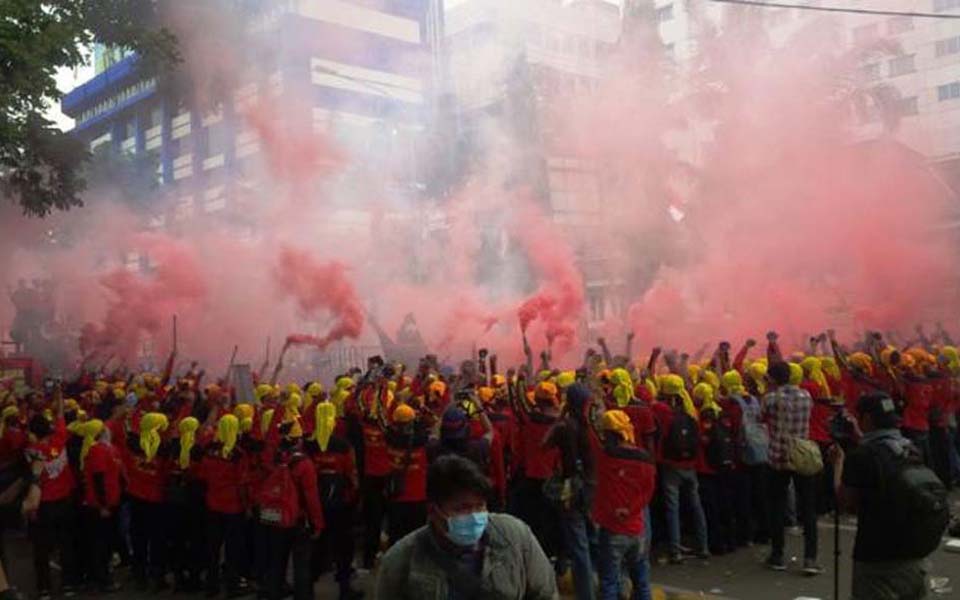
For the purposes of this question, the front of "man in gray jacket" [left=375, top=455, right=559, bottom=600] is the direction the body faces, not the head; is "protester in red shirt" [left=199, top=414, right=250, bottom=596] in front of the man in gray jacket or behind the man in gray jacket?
behind

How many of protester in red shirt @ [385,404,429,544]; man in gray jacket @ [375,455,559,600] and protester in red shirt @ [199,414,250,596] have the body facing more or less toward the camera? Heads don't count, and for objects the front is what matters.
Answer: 1

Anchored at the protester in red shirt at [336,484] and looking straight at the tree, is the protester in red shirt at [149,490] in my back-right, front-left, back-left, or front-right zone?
front-left

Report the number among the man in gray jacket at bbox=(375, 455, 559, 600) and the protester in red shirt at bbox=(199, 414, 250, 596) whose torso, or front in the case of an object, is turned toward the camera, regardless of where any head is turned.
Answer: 1

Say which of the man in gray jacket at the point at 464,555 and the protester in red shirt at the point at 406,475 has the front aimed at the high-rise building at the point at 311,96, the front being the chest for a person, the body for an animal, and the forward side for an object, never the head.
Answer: the protester in red shirt

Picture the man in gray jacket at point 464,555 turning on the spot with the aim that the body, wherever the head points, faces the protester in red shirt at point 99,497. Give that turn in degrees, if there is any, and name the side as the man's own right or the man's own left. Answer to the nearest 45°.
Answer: approximately 135° to the man's own right

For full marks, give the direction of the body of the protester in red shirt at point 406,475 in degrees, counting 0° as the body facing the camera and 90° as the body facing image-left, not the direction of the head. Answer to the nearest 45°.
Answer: approximately 180°

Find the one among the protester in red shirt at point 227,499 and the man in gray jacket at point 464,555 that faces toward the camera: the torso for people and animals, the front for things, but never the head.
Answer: the man in gray jacket

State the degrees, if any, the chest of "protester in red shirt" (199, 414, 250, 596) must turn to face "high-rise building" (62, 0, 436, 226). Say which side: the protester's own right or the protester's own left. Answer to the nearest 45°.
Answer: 0° — they already face it

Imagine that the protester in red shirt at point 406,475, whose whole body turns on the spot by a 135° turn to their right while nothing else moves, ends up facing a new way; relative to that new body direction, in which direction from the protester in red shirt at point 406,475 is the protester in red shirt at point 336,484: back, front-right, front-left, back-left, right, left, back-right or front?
back-right

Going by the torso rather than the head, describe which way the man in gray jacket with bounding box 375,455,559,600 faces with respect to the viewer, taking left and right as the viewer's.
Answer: facing the viewer

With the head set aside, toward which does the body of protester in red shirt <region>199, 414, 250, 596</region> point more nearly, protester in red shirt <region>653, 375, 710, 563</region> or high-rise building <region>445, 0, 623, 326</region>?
the high-rise building

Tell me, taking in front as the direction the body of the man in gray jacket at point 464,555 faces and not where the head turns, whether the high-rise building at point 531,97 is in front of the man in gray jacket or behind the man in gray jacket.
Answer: behind

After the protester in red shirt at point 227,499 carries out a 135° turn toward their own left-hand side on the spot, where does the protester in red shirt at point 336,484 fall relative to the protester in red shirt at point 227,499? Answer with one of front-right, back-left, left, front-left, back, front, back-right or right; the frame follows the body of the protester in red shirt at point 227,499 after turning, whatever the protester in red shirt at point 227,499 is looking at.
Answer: left

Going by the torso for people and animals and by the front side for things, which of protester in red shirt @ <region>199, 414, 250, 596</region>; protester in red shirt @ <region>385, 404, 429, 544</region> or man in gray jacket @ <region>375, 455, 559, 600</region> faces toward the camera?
the man in gray jacket

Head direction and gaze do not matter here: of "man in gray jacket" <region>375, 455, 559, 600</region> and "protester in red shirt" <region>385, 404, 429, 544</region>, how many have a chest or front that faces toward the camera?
1

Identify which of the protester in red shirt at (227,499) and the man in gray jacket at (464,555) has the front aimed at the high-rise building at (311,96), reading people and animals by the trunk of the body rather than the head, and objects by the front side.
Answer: the protester in red shirt

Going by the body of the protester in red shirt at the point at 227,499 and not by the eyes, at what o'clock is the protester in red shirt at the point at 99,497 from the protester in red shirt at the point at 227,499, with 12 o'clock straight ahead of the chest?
the protester in red shirt at the point at 99,497 is roughly at 10 o'clock from the protester in red shirt at the point at 227,499.

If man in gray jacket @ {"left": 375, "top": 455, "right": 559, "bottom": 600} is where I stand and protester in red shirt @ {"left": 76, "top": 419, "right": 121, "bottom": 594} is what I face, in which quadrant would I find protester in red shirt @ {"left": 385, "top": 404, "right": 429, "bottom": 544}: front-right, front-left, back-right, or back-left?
front-right

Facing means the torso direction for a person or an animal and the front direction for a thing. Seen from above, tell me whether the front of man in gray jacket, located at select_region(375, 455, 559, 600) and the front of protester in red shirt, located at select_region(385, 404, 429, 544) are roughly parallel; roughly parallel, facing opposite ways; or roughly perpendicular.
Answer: roughly parallel, facing opposite ways

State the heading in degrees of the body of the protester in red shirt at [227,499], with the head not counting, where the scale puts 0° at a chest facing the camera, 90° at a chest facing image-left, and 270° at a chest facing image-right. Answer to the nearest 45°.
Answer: approximately 180°

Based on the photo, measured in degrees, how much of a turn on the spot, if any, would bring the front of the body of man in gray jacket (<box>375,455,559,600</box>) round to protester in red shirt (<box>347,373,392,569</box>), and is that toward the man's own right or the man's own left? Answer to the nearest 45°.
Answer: approximately 180°
